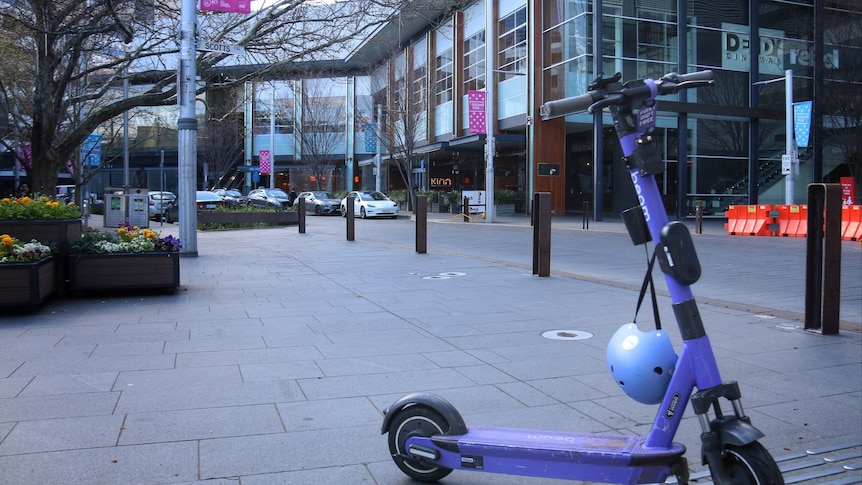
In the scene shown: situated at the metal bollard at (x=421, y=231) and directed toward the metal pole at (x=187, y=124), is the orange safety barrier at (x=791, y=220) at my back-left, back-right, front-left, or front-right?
back-right

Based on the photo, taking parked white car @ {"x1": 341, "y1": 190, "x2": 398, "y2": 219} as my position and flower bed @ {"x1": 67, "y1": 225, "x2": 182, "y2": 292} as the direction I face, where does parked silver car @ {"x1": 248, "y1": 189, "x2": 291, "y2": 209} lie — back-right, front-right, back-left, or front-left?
back-right

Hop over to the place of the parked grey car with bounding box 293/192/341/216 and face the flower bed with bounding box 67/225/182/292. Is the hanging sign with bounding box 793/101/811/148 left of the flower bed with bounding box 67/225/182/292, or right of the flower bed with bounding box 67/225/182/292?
left

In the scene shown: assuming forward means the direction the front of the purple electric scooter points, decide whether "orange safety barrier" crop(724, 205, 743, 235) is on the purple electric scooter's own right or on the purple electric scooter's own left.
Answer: on the purple electric scooter's own left

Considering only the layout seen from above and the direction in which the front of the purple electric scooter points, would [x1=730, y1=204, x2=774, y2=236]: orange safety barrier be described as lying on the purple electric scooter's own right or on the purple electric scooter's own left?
on the purple electric scooter's own left

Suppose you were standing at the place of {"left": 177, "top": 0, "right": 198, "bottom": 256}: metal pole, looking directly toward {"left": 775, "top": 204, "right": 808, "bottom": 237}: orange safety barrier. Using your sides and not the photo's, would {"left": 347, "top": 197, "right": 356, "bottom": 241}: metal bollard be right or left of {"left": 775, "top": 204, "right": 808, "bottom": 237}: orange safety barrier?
left

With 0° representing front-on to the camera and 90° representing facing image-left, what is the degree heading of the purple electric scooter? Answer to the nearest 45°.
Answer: approximately 315°

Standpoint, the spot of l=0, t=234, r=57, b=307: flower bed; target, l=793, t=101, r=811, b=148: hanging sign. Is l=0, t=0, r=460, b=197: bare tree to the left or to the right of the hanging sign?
left

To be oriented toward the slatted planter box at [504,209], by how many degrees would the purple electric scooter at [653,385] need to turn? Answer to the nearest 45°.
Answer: approximately 135° to its left

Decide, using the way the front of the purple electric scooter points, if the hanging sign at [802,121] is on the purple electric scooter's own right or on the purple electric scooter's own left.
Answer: on the purple electric scooter's own left

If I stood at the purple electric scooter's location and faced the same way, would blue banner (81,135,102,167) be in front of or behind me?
behind

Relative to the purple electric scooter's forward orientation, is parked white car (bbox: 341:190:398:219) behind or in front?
behind

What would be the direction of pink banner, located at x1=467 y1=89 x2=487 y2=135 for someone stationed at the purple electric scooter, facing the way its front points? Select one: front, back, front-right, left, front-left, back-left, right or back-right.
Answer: back-left

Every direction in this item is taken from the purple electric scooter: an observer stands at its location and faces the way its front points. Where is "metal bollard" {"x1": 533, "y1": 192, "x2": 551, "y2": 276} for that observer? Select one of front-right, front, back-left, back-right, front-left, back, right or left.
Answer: back-left
